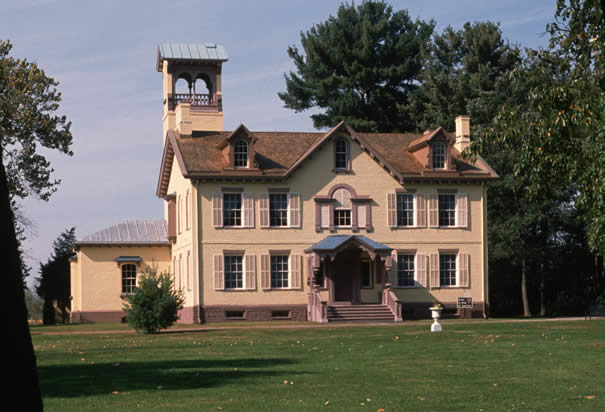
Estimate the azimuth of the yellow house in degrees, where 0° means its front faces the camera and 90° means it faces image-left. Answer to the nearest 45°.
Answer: approximately 0°
